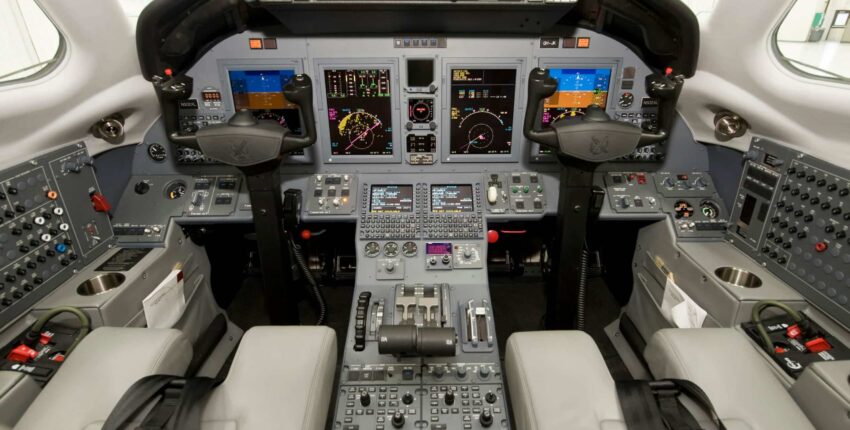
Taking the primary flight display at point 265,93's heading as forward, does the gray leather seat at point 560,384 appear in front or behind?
in front

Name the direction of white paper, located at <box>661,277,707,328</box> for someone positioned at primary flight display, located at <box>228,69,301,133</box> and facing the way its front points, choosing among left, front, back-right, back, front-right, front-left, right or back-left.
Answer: front-left

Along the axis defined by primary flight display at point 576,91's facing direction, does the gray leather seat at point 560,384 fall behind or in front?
in front

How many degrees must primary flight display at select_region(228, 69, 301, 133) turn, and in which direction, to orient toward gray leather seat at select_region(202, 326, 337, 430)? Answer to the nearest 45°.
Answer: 0° — it already faces it

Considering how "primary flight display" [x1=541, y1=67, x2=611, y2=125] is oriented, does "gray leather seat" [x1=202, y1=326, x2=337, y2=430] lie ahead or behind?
ahead

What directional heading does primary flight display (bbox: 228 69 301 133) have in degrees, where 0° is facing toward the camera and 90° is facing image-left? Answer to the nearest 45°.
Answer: approximately 0°

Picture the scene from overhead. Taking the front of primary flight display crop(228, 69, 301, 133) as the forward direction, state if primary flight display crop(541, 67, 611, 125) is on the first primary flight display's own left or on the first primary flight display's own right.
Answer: on the first primary flight display's own left

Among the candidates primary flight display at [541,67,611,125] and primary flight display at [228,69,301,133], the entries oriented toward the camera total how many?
2

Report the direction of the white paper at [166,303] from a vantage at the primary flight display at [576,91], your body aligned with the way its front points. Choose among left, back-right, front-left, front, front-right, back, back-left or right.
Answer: front-right

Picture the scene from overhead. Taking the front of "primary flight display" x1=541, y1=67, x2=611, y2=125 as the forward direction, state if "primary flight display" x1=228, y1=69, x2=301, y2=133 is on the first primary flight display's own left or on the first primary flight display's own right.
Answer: on the first primary flight display's own right

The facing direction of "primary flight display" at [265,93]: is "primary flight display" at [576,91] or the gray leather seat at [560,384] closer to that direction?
the gray leather seat
